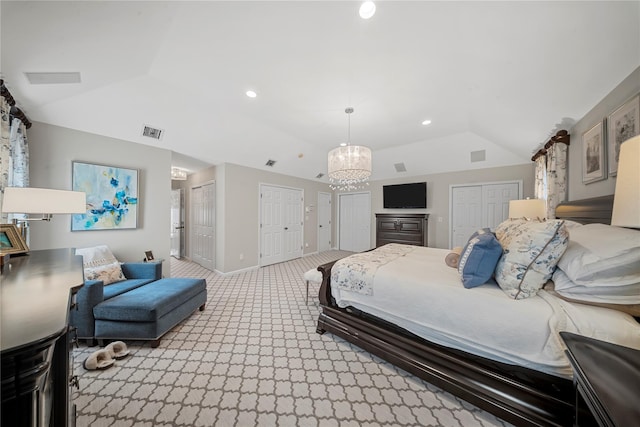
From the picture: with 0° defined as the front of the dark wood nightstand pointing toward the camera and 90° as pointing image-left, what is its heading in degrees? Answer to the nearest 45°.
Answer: approximately 45°

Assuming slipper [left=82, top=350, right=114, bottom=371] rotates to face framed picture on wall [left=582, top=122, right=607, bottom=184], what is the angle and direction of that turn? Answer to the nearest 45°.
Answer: approximately 135° to its left

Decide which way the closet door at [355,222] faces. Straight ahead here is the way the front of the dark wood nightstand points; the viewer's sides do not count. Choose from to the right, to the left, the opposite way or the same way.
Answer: to the left

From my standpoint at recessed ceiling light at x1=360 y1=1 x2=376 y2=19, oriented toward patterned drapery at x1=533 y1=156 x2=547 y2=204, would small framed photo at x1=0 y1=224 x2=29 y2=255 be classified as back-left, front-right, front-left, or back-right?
back-left

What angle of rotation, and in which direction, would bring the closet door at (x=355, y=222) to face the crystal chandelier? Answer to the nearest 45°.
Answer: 0° — it already faces it

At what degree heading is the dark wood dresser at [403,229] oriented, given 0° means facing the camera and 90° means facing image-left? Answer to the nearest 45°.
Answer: approximately 0°

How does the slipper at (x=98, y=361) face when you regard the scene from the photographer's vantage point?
facing to the left of the viewer
